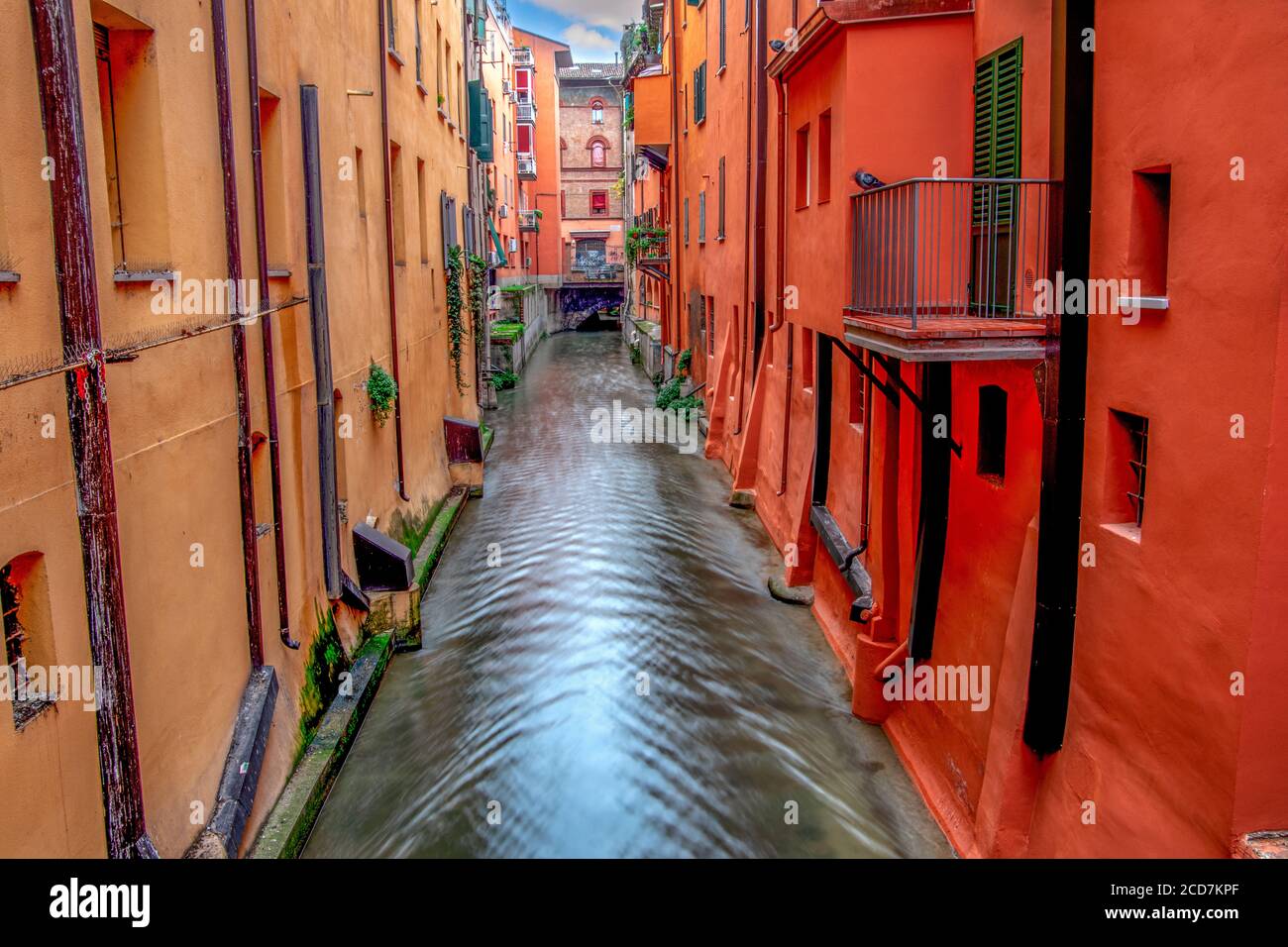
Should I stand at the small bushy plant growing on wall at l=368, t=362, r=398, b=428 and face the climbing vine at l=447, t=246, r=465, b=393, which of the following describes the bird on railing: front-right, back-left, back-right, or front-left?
back-right

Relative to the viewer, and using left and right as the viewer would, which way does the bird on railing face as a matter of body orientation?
facing to the left of the viewer

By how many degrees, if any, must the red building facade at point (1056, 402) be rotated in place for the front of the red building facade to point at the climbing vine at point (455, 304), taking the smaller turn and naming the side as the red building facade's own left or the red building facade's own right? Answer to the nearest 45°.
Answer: approximately 90° to the red building facade's own right

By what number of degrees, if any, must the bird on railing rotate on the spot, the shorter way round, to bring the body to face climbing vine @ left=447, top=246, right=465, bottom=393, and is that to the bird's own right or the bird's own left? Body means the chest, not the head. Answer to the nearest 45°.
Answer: approximately 45° to the bird's own right

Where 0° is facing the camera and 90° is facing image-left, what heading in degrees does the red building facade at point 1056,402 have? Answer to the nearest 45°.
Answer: approximately 45°
